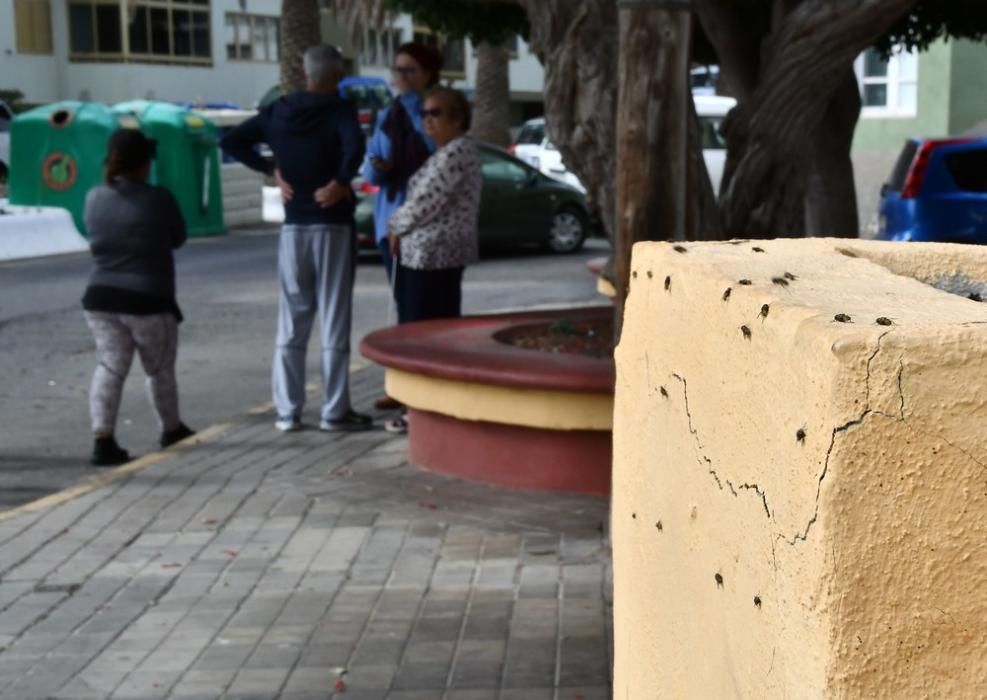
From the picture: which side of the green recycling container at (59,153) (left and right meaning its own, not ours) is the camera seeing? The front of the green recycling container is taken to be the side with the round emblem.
front

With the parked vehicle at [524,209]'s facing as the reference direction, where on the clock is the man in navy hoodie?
The man in navy hoodie is roughly at 3 o'clock from the parked vehicle.

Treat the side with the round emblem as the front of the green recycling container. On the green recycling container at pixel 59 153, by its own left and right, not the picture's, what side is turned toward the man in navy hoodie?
front

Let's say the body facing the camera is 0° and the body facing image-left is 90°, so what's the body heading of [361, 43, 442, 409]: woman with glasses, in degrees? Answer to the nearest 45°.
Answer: approximately 45°

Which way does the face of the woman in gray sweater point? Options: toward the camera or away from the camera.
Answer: away from the camera

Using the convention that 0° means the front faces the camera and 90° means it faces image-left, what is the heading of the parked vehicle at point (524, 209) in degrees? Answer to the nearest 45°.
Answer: approximately 270°

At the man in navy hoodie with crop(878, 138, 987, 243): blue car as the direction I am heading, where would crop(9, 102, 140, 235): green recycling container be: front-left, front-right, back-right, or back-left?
front-left

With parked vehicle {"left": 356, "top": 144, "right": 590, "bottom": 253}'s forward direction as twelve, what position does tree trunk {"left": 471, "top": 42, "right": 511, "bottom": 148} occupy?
The tree trunk is roughly at 9 o'clock from the parked vehicle.

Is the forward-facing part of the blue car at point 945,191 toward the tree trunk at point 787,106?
no

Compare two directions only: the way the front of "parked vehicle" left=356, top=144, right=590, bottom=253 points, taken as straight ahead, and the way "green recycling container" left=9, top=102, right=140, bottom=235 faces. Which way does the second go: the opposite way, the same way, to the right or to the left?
to the right

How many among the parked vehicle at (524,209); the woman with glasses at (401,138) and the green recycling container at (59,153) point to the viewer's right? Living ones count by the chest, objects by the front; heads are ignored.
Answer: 1
